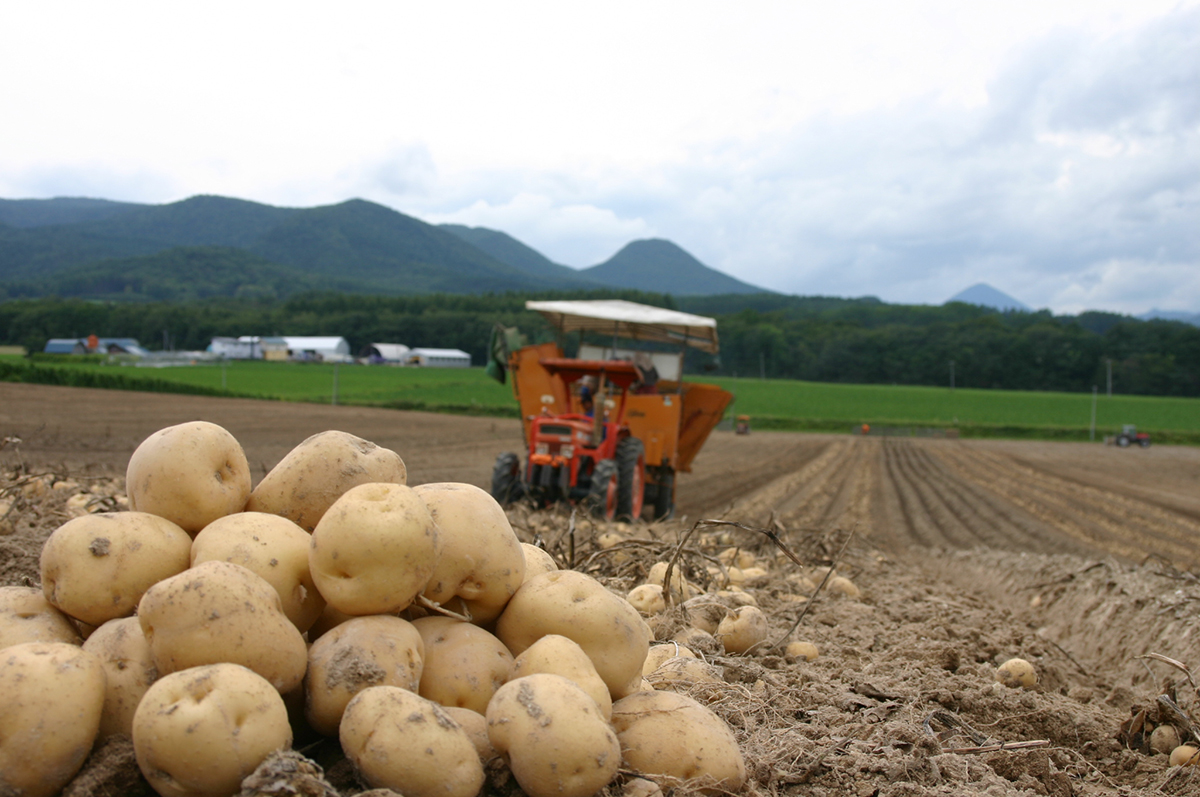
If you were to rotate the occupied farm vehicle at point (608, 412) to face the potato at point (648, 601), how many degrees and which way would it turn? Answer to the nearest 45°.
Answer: approximately 45° to its left

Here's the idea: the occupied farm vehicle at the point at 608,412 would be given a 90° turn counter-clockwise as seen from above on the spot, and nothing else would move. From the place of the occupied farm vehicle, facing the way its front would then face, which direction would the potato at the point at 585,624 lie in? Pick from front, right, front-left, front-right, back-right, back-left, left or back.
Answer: front-right

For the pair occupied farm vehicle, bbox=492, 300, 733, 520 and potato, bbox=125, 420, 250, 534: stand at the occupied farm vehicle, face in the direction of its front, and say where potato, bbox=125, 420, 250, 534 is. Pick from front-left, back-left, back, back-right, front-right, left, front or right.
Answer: front-left

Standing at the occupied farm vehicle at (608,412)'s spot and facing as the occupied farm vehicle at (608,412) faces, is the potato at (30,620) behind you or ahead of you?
ahead

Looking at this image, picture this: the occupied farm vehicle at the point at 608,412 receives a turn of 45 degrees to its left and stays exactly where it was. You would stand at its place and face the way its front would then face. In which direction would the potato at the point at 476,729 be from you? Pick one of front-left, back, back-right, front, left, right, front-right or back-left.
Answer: front

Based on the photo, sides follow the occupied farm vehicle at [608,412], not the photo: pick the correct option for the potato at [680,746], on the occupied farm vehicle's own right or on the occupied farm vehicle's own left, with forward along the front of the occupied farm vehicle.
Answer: on the occupied farm vehicle's own left

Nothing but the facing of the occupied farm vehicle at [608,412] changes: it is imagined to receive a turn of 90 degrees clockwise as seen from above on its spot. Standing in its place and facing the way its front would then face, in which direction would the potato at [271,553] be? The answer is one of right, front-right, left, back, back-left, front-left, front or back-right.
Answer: back-left

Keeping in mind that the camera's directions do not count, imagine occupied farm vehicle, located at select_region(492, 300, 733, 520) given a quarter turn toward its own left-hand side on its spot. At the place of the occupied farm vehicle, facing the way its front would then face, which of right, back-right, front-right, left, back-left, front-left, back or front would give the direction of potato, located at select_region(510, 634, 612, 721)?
front-right

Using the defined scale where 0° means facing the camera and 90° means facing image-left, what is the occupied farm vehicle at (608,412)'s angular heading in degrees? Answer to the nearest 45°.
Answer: approximately 45°

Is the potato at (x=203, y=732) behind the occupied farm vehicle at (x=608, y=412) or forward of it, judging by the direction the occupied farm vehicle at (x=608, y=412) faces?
forward

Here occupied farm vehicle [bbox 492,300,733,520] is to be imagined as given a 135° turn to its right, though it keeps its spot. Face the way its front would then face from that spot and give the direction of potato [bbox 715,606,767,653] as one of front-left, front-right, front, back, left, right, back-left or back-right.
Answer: back

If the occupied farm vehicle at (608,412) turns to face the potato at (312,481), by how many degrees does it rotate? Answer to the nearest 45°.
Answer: approximately 45° to its left

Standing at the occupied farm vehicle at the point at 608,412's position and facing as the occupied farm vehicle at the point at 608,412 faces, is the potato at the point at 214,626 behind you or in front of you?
in front

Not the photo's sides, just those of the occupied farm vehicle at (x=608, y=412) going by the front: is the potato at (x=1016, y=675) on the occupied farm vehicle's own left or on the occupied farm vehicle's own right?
on the occupied farm vehicle's own left

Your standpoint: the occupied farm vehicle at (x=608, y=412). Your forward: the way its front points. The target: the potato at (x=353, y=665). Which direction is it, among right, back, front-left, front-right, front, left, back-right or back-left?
front-left

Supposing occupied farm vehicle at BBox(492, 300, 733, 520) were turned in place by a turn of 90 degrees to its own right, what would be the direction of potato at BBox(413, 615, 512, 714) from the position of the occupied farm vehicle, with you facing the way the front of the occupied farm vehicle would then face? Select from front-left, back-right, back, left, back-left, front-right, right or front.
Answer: back-left
